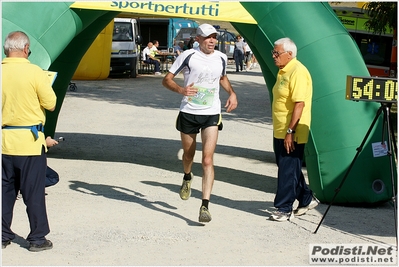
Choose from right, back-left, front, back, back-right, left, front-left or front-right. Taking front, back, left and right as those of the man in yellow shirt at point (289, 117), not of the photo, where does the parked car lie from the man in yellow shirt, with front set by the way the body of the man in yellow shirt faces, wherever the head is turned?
right

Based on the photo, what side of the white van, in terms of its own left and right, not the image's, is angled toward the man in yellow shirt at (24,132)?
front

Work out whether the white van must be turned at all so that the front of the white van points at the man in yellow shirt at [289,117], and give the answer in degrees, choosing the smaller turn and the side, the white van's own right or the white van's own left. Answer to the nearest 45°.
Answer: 0° — it already faces them

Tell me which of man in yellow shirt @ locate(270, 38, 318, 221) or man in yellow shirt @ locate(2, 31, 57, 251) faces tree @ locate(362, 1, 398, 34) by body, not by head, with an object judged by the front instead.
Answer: man in yellow shirt @ locate(2, 31, 57, 251)

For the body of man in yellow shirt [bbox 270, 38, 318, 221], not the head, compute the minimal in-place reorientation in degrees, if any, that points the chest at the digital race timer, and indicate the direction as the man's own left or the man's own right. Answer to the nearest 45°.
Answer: approximately 135° to the man's own left

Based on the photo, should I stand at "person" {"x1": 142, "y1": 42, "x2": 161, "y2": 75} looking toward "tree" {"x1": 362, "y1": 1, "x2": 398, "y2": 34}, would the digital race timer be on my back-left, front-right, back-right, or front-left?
front-right

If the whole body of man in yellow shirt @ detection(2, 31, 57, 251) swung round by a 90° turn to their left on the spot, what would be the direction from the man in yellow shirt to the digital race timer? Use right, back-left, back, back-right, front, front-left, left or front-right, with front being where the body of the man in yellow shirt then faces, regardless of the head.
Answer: back-right

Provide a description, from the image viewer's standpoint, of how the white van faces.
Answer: facing the viewer

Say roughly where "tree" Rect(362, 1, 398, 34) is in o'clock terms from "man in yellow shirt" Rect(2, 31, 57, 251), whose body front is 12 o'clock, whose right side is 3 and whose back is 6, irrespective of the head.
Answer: The tree is roughly at 12 o'clock from the man in yellow shirt.

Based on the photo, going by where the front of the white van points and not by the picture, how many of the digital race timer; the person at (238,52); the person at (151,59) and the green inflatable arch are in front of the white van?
2

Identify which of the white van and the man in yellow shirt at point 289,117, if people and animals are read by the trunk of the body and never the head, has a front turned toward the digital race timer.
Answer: the white van
